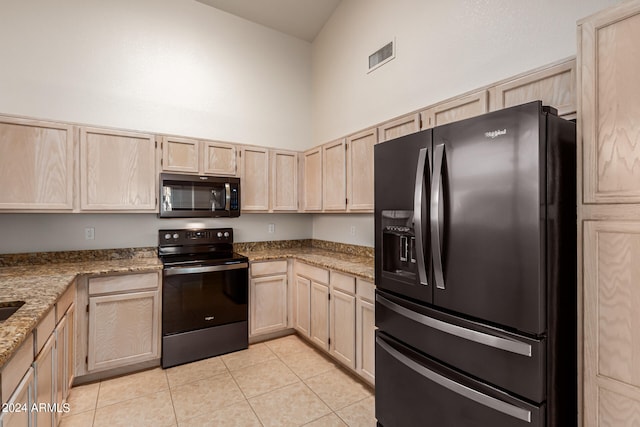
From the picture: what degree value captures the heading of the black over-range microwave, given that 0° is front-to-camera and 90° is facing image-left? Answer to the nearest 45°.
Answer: approximately 0°

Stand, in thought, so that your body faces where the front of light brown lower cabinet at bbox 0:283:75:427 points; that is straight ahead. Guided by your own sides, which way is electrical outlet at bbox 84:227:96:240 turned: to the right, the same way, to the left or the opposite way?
to the right

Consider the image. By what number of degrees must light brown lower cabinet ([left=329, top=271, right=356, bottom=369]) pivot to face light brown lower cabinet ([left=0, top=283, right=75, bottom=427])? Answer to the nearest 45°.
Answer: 0° — it already faces it

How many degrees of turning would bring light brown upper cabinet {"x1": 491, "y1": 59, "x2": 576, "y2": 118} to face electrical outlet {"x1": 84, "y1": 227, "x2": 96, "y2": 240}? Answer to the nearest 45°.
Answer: approximately 45° to its right

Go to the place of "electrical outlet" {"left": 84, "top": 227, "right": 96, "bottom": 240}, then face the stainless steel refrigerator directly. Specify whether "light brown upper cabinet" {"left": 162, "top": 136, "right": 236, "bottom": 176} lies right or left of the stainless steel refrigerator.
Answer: left

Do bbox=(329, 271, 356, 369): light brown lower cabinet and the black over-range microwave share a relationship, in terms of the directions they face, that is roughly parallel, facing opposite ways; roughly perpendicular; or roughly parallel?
roughly perpendicular

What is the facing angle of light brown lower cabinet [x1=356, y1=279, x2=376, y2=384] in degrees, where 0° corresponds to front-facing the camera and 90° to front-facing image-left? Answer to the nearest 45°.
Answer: approximately 45°

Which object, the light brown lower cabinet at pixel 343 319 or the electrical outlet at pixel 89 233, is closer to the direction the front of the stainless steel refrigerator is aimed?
the electrical outlet
